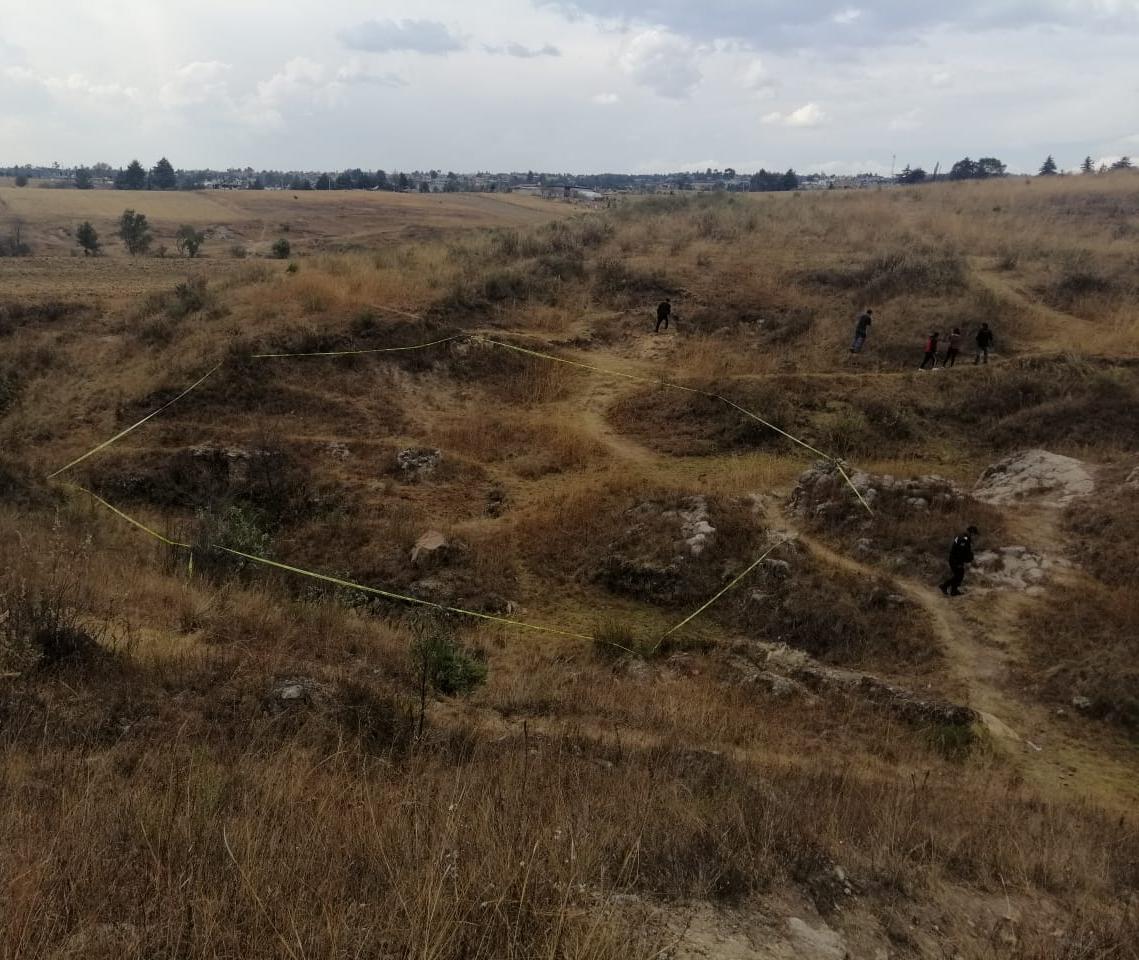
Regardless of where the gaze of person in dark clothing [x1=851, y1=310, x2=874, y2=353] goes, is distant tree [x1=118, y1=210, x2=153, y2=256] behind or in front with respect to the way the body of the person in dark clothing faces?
behind
